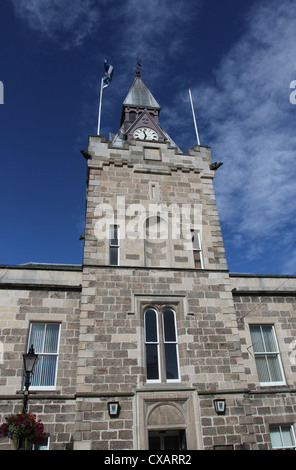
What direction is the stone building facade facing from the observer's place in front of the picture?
facing the viewer
